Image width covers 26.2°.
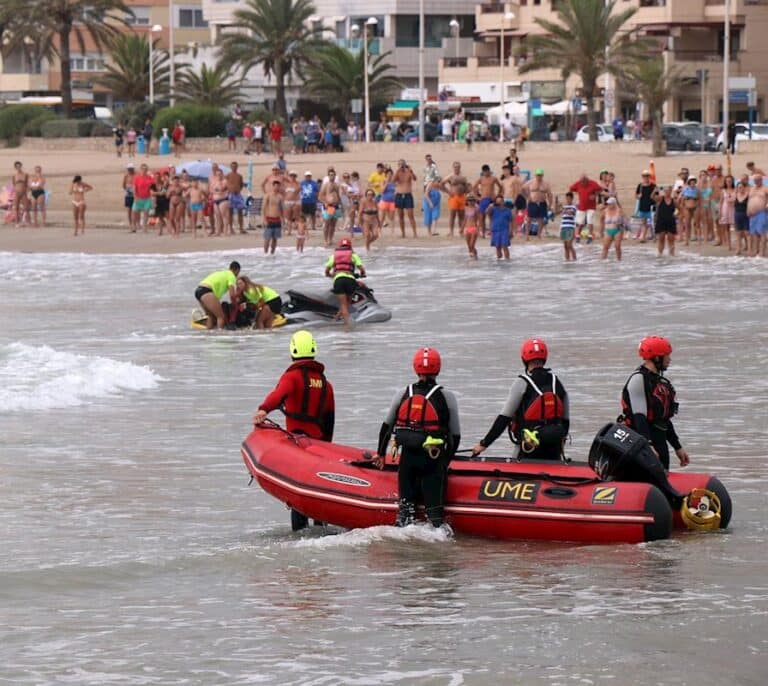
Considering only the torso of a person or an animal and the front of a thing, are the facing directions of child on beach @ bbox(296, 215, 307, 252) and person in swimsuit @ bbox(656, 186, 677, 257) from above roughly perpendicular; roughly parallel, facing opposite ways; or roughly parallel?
roughly parallel

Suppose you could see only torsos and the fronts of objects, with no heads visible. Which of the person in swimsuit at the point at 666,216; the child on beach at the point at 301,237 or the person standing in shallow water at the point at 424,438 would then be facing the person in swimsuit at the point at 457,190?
the person standing in shallow water

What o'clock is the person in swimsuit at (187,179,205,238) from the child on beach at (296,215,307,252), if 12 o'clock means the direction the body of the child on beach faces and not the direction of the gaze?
The person in swimsuit is roughly at 5 o'clock from the child on beach.

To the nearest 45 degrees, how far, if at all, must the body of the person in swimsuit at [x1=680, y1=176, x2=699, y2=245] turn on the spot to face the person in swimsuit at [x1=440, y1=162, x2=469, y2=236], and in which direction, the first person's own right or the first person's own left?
approximately 90° to the first person's own right

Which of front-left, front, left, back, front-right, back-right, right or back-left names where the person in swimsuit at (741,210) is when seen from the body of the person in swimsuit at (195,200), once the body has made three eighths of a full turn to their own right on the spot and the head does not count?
back

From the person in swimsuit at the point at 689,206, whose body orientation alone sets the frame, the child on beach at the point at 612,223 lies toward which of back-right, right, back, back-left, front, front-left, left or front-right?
front-right

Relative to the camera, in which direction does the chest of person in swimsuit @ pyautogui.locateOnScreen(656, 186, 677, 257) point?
toward the camera

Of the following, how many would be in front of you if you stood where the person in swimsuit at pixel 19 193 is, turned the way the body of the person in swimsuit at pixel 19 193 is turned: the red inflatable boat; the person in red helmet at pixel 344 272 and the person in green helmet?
3

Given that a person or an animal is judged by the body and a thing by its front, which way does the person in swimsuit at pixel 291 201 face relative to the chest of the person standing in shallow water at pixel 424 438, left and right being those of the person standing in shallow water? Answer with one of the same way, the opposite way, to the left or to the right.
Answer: the opposite way

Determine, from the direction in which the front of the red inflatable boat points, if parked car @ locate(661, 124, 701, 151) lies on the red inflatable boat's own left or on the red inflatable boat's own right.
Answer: on the red inflatable boat's own right

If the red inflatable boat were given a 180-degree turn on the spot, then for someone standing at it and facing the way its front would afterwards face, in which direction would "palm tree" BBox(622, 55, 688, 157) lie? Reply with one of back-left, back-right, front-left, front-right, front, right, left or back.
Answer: left

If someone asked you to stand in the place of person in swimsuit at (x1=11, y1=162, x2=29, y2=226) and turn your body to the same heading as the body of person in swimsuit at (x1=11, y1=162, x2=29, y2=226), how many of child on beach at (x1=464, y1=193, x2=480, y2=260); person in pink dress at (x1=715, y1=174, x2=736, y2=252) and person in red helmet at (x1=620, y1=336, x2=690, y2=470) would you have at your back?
0

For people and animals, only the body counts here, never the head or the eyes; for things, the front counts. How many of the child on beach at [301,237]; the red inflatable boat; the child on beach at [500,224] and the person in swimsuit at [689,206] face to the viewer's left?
1

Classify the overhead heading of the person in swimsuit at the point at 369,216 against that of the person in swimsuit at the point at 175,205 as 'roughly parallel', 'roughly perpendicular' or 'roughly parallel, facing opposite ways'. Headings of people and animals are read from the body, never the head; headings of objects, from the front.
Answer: roughly parallel

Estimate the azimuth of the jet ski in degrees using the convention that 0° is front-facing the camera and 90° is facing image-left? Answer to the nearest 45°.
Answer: approximately 270°

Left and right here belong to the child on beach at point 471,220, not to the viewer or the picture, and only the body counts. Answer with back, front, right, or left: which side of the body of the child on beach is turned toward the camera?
front

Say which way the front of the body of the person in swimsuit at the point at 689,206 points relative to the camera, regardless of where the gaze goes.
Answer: toward the camera
